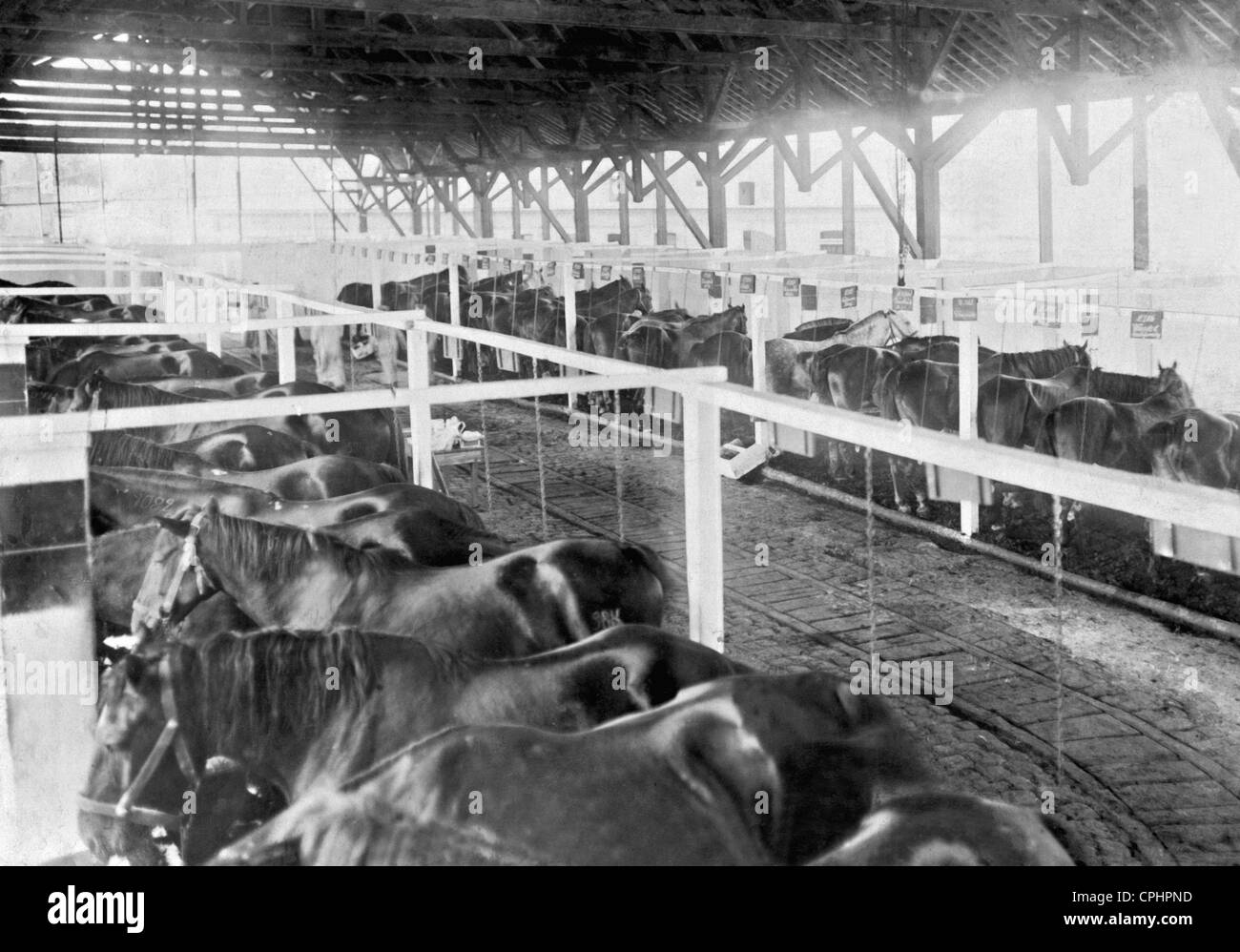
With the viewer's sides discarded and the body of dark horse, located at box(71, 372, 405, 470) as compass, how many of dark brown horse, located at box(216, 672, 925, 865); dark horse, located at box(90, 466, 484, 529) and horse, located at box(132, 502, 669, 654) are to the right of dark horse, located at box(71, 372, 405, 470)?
0

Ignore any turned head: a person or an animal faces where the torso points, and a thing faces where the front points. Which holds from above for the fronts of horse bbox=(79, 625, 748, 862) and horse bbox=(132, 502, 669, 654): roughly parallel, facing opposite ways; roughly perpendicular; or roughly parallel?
roughly parallel

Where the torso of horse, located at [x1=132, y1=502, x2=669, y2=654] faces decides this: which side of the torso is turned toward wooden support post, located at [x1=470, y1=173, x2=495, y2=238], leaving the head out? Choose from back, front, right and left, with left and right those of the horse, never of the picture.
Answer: right

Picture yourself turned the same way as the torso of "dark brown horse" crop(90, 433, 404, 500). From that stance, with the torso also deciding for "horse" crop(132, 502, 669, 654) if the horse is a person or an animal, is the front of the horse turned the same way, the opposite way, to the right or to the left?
the same way

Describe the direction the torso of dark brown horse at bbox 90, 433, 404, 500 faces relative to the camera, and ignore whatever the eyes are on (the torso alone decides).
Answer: to the viewer's left

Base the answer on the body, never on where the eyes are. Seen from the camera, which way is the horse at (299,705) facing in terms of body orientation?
to the viewer's left

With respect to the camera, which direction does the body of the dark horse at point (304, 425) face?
to the viewer's left

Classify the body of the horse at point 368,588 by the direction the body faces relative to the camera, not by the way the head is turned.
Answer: to the viewer's left

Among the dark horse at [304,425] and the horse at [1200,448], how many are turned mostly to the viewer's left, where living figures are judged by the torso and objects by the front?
1

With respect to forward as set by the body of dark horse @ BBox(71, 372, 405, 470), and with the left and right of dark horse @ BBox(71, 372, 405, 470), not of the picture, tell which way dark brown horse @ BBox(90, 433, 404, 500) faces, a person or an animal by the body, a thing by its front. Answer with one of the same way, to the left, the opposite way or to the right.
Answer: the same way

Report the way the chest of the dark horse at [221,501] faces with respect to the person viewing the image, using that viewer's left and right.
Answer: facing to the left of the viewer

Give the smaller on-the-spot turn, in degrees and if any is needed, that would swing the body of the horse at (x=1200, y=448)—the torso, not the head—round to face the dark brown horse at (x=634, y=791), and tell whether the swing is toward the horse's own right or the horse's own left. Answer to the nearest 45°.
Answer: approximately 135° to the horse's own right

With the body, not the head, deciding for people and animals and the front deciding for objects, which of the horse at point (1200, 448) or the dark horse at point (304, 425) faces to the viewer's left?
the dark horse

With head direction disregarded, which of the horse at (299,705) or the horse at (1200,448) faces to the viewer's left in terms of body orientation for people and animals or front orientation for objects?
the horse at (299,705)

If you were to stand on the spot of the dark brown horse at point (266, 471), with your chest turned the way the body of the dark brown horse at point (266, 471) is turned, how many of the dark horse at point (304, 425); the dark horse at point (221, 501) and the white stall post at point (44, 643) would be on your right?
1

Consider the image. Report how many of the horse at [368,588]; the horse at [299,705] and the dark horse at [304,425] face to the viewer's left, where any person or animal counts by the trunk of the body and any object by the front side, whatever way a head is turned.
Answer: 3
